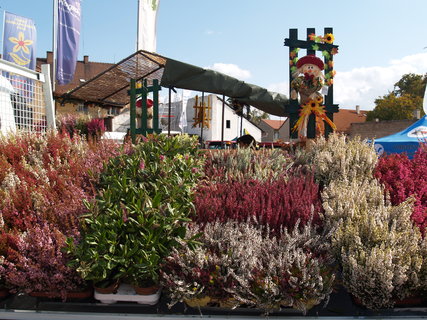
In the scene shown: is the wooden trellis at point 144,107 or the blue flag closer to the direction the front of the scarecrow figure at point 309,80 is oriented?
the wooden trellis

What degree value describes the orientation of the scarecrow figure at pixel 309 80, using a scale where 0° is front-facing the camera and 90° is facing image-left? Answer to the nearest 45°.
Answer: approximately 0°

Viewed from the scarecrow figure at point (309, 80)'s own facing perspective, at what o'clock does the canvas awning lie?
The canvas awning is roughly at 3 o'clock from the scarecrow figure.

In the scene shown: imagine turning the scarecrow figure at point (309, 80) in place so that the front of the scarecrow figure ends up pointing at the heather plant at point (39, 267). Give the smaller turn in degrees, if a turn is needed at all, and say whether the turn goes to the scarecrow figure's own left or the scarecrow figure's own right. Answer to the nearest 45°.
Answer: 0° — it already faces it

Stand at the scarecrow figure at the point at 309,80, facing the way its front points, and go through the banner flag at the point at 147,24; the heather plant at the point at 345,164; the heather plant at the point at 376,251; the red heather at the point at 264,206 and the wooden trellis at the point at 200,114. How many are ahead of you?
3

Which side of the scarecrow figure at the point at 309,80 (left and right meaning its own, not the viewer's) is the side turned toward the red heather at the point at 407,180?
front

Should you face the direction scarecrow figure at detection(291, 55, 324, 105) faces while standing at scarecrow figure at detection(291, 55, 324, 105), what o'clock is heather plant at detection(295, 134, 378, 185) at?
The heather plant is roughly at 12 o'clock from the scarecrow figure.

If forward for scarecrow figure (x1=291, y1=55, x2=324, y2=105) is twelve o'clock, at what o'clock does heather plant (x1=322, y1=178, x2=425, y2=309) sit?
The heather plant is roughly at 12 o'clock from the scarecrow figure.

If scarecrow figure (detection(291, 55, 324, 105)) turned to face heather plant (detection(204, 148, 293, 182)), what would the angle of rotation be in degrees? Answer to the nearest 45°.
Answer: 0° — it already faces it

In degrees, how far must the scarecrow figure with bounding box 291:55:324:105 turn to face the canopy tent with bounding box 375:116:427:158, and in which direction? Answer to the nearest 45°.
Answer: approximately 90° to its left

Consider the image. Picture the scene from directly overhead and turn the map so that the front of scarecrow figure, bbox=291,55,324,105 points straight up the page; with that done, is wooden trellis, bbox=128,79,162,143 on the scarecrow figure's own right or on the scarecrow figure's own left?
on the scarecrow figure's own right

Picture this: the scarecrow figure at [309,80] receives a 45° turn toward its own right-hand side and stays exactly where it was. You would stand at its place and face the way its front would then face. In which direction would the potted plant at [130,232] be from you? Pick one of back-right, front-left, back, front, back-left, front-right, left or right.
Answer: front-left
